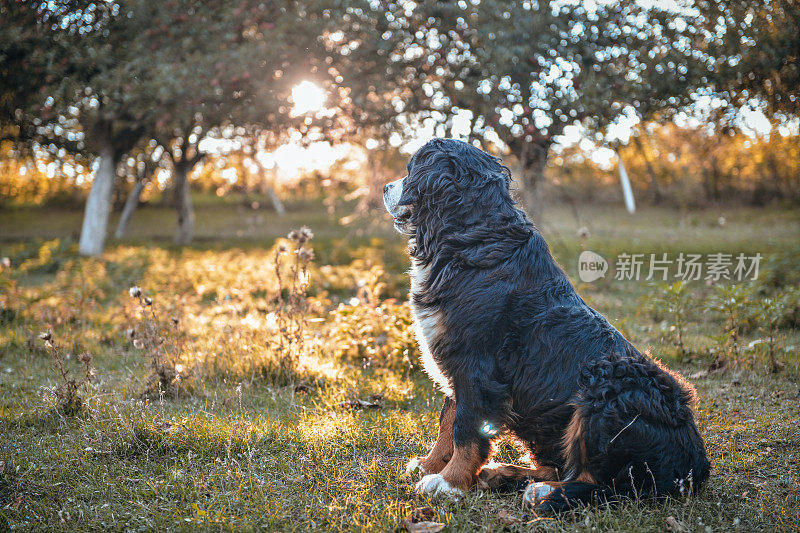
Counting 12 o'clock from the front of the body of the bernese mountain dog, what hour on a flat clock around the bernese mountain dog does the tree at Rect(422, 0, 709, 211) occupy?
The tree is roughly at 3 o'clock from the bernese mountain dog.

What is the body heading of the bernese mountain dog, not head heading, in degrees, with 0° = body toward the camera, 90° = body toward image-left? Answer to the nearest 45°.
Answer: approximately 90°

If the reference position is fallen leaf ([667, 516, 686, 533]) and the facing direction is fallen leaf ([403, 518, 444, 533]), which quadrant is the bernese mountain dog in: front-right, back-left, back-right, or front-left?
front-right

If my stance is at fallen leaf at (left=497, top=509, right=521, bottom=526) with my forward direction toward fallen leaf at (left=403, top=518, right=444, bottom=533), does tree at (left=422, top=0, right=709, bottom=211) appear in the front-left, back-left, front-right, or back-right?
back-right

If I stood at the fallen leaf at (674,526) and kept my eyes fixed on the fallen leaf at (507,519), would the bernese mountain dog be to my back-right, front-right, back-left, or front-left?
front-right
